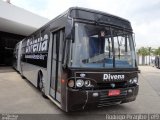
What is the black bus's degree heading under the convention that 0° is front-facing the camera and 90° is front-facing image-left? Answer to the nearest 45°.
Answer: approximately 315°

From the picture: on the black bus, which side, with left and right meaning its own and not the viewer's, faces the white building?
back
